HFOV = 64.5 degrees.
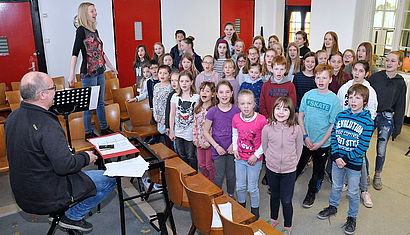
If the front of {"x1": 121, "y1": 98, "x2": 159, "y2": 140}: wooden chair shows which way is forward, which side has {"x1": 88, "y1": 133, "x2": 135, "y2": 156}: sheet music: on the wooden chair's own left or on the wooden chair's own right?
on the wooden chair's own right

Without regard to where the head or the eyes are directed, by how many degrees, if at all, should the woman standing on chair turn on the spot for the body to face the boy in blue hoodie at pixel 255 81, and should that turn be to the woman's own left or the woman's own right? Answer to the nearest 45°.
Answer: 0° — they already face them

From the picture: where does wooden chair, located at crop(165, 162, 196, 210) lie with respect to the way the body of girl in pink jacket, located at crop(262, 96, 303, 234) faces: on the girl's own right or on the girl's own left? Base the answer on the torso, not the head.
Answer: on the girl's own right

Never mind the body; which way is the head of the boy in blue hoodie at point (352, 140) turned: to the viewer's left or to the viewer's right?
to the viewer's left
